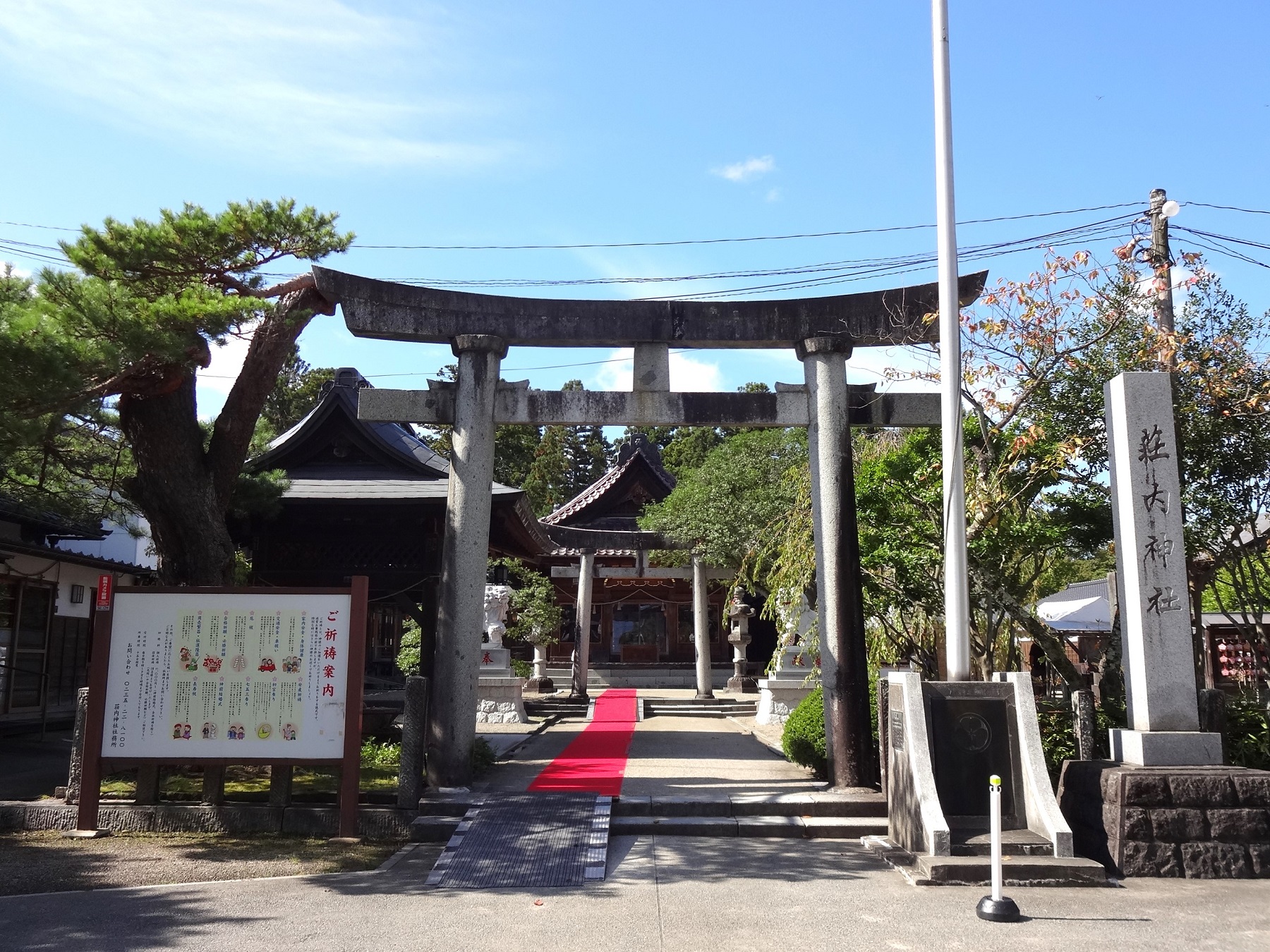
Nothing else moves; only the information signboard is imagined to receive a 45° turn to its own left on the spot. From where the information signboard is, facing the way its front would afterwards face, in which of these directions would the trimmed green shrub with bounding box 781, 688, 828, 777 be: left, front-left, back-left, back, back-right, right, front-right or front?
front-left

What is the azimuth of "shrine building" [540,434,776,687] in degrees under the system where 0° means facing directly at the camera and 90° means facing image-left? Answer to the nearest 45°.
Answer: approximately 0°

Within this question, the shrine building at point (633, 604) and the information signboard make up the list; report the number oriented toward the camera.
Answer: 2

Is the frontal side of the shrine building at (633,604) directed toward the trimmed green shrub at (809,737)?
yes

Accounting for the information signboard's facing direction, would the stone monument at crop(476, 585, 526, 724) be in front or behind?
behind

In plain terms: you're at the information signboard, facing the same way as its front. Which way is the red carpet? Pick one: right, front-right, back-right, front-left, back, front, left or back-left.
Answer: back-left

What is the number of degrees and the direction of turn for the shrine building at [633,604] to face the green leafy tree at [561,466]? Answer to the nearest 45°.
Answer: approximately 180°

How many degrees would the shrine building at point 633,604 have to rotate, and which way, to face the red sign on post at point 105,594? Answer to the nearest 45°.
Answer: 0° — it already faces it

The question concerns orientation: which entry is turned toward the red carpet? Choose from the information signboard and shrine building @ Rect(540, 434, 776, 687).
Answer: the shrine building

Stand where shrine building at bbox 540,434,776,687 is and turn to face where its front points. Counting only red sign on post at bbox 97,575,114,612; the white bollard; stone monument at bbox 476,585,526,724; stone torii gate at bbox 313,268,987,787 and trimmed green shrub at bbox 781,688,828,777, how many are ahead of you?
5
